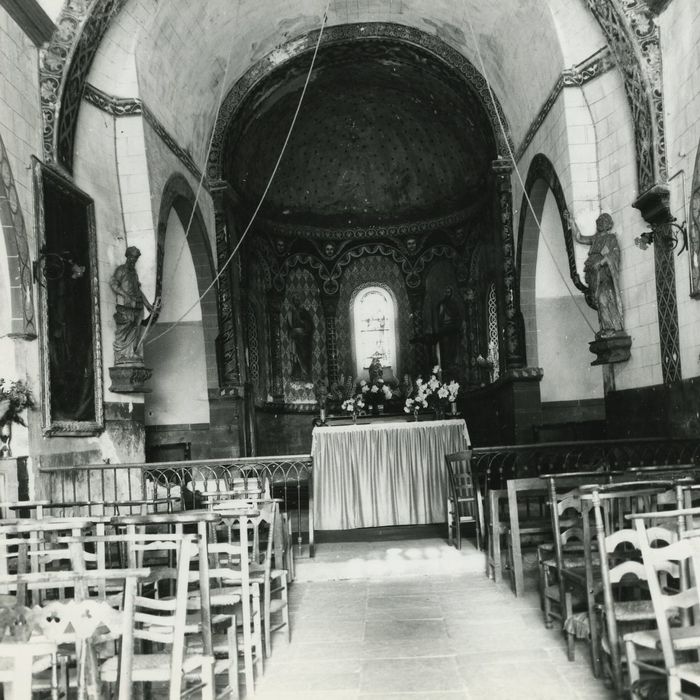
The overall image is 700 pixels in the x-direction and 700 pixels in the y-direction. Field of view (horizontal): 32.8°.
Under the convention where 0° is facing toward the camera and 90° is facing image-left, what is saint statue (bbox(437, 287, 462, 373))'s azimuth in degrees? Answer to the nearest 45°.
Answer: approximately 0°

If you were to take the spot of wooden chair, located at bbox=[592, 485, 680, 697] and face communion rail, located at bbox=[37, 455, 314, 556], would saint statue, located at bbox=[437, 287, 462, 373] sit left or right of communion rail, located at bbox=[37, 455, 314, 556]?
right

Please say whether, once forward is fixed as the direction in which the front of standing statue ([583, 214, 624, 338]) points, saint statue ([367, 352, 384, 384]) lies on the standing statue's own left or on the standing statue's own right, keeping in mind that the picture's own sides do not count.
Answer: on the standing statue's own right

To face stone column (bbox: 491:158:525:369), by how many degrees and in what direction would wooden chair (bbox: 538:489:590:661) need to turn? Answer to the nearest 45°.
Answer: approximately 45° to its right

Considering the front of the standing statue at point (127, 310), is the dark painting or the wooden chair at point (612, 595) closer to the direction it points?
the wooden chair

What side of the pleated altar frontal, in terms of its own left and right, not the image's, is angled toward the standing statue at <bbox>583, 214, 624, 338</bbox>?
left

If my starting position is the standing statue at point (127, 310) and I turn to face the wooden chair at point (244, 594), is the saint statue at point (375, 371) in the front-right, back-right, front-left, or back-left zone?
back-left

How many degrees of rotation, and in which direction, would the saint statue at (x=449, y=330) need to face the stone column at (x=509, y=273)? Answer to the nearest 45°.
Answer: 0° — it already faces it

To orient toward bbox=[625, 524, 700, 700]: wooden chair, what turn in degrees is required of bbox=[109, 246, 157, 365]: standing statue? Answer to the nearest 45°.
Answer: approximately 45° to its right

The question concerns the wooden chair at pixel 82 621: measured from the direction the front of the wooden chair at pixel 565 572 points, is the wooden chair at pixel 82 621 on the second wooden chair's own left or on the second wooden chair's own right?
on the second wooden chair's own left

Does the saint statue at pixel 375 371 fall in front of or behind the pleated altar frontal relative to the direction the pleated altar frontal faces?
behind

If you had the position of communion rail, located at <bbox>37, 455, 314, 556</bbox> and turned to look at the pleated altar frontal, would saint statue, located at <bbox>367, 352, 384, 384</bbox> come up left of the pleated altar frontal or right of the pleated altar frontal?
left
